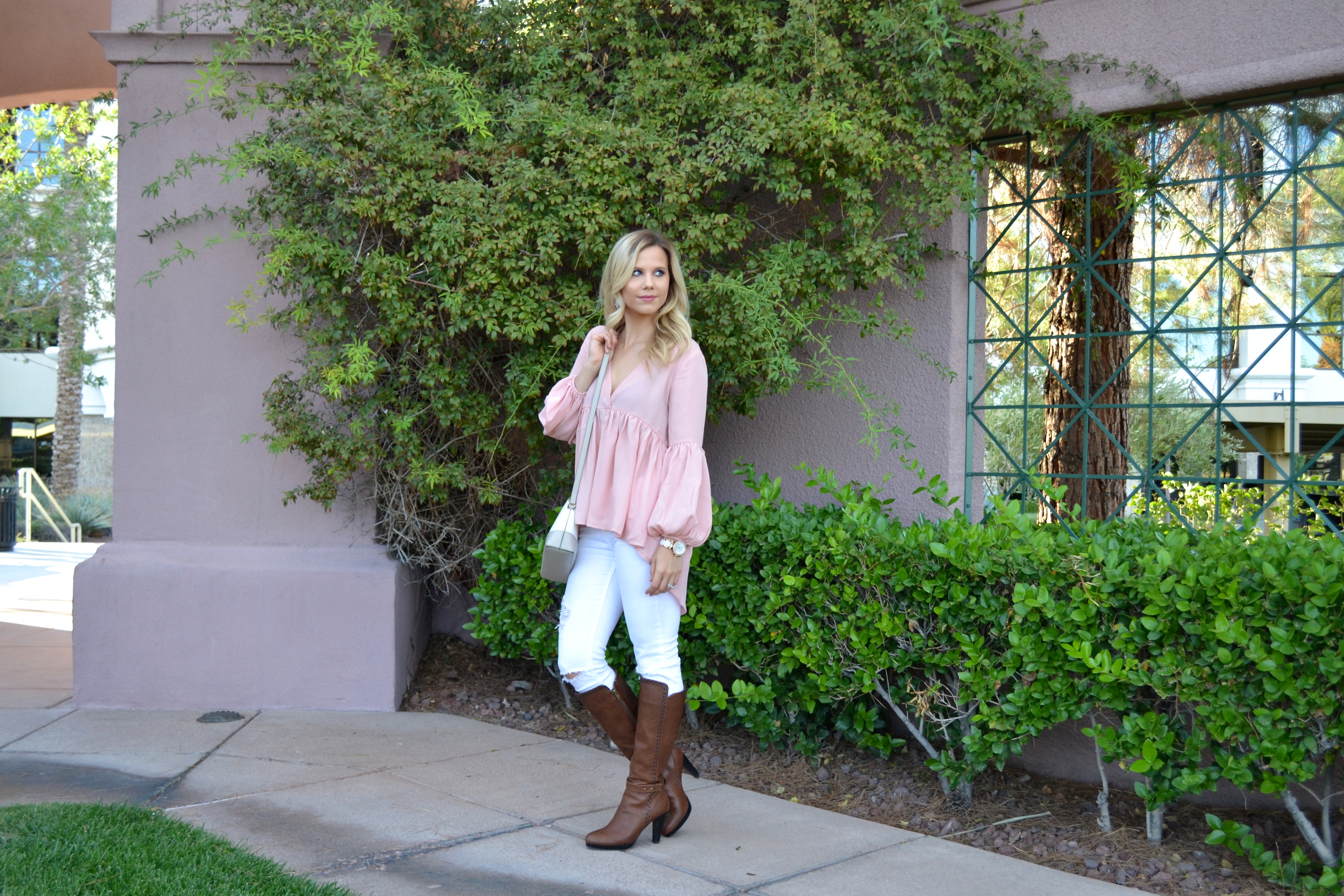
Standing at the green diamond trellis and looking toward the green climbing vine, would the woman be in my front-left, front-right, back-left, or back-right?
front-left

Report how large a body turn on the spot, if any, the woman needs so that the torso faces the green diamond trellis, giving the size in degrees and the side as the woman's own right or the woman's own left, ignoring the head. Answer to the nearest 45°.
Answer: approximately 180°

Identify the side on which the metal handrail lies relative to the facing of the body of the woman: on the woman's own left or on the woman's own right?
on the woman's own right

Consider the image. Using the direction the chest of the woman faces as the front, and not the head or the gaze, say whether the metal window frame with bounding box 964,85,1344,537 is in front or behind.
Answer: behind

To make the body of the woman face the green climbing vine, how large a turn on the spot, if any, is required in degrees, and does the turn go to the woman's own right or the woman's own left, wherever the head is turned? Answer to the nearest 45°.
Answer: approximately 135° to the woman's own right

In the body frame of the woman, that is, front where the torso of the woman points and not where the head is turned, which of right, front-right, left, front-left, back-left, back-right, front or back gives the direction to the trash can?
right

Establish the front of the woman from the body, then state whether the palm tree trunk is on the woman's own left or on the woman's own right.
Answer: on the woman's own right

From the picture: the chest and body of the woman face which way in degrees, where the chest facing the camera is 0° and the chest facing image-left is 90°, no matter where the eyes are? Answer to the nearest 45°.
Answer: approximately 45°
